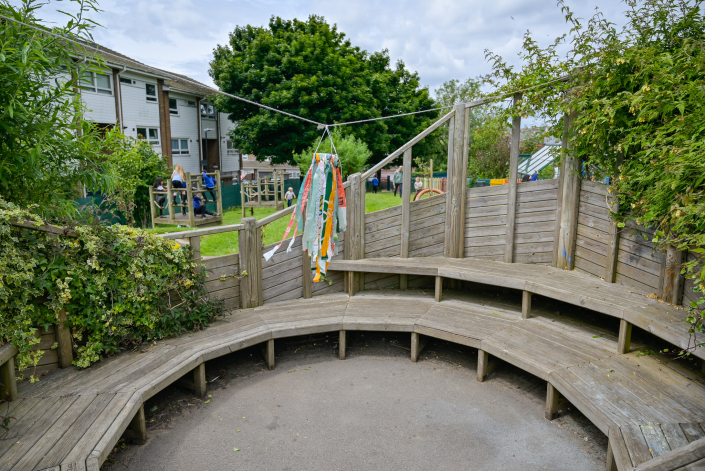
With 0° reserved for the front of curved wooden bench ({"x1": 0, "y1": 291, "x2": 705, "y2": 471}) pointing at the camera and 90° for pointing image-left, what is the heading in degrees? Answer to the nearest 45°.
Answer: approximately 0°

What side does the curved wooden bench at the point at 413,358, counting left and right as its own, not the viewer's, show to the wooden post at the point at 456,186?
back

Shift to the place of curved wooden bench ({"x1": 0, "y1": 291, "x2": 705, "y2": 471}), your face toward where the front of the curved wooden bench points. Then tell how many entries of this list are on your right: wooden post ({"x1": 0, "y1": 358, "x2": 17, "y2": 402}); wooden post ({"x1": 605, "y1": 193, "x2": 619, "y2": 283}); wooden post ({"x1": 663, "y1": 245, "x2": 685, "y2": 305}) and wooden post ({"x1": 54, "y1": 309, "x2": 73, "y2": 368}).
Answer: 2

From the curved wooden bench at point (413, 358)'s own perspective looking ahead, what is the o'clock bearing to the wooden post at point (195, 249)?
The wooden post is roughly at 4 o'clock from the curved wooden bench.

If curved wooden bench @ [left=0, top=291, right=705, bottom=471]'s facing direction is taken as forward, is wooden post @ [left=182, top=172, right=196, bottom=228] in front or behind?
behind

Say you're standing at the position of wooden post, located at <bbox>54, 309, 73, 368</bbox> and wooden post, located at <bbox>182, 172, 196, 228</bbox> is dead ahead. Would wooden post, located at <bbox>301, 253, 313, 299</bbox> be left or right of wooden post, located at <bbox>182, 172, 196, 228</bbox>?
right

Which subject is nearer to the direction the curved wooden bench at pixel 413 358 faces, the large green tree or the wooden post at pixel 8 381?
the wooden post

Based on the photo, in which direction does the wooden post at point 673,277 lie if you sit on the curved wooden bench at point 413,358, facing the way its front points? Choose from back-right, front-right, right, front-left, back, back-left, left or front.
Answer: left

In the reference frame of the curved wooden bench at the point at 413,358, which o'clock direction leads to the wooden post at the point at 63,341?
The wooden post is roughly at 3 o'clock from the curved wooden bench.

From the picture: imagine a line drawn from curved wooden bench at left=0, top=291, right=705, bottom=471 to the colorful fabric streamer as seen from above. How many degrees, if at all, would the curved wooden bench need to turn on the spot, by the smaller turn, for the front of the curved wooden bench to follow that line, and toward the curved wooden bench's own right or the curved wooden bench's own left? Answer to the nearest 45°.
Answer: approximately 135° to the curved wooden bench's own right
